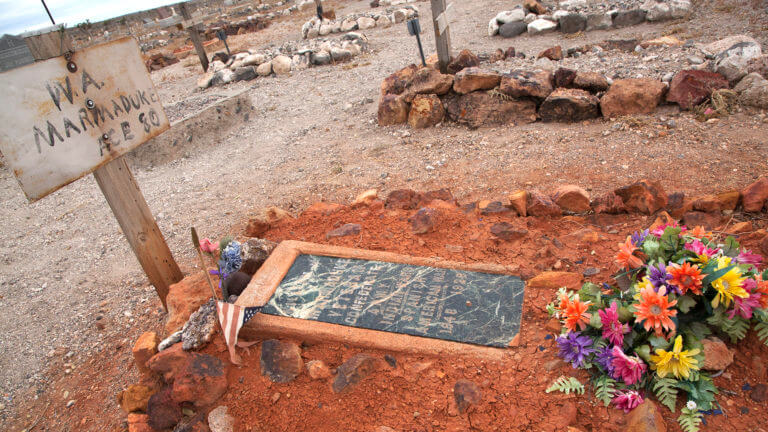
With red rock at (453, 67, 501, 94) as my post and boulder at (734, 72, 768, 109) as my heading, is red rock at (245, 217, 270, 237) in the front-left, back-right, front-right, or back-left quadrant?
back-right

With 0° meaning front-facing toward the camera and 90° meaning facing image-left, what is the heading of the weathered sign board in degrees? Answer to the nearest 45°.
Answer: approximately 315°

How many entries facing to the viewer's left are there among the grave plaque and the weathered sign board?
0

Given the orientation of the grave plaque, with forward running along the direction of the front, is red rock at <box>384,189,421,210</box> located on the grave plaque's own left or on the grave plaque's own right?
on the grave plaque's own left
